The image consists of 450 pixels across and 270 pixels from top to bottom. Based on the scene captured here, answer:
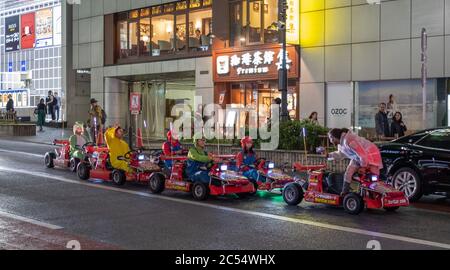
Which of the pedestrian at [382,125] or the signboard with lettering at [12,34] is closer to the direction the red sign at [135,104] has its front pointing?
the pedestrian

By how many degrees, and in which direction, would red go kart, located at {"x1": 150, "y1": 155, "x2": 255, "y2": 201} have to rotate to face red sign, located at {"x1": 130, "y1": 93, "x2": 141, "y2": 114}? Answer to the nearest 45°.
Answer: approximately 135° to its left

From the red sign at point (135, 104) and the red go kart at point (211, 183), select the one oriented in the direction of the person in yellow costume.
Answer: the red sign

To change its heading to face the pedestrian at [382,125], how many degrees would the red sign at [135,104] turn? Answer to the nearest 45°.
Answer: approximately 45° to its left

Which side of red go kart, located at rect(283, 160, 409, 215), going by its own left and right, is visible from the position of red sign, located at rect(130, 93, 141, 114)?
back

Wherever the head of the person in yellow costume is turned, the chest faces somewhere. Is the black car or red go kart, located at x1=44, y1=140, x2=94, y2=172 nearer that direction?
the black car

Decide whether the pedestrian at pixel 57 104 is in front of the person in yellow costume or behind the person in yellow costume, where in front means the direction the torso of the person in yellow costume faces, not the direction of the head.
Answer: behind
